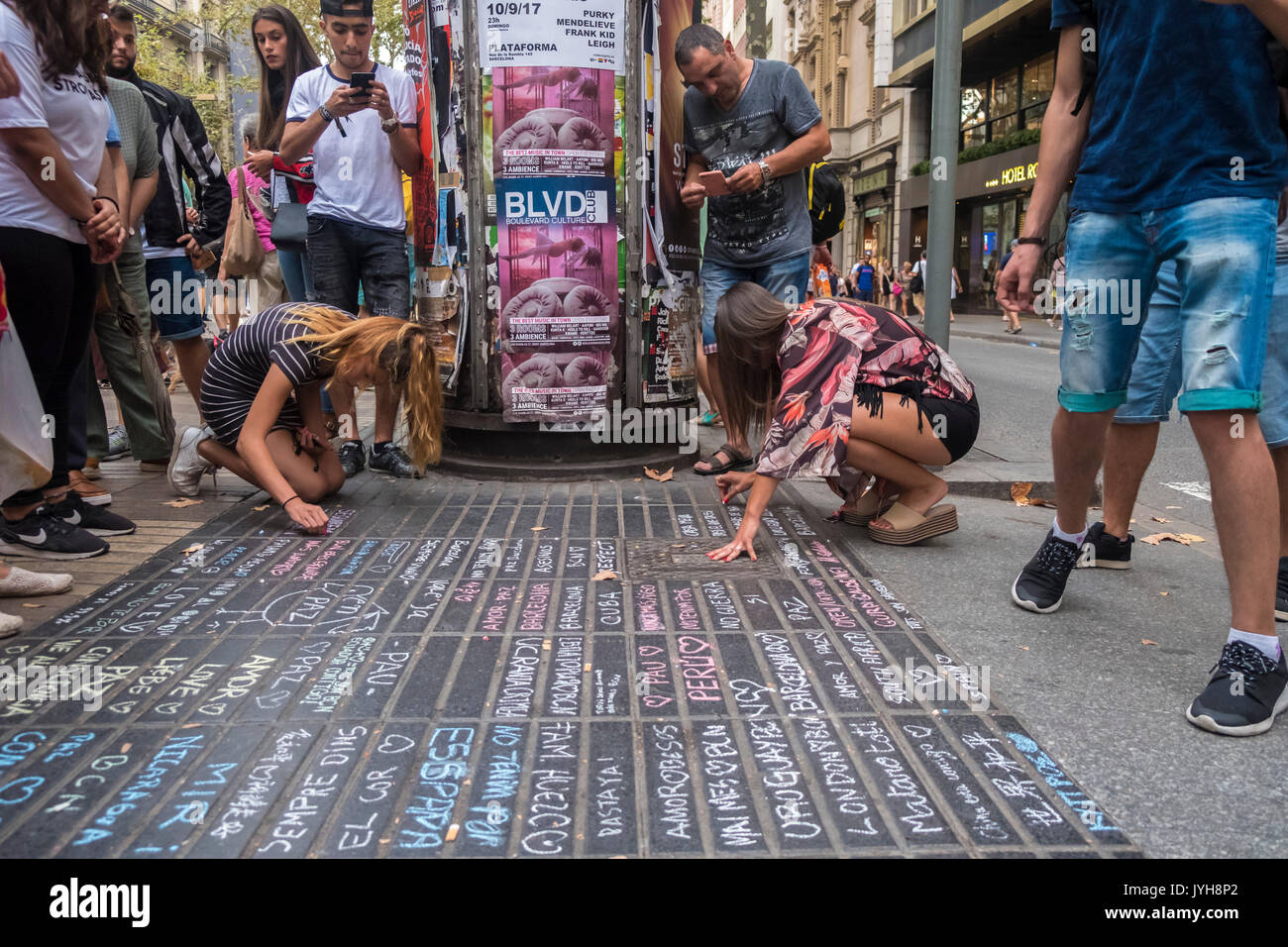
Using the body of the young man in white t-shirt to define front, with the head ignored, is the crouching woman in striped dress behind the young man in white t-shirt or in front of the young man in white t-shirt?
in front

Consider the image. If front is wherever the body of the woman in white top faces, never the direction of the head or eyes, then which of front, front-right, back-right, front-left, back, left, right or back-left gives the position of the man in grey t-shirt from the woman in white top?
front-left

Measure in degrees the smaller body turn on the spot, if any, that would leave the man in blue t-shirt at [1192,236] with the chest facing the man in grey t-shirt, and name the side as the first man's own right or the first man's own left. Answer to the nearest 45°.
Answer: approximately 90° to the first man's own right

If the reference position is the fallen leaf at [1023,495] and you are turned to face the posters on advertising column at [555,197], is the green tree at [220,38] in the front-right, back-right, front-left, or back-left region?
front-right

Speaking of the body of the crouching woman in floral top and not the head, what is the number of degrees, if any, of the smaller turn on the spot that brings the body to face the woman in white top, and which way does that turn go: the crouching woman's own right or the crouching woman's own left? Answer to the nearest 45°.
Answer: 0° — they already face them

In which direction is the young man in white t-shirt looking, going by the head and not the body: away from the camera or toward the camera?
toward the camera

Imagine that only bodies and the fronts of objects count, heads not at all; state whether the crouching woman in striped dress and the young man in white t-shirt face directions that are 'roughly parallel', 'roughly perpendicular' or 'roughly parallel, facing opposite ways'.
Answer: roughly perpendicular

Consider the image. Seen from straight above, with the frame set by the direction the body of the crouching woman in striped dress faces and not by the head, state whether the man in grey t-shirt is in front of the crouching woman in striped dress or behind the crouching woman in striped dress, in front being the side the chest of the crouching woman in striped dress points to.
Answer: in front

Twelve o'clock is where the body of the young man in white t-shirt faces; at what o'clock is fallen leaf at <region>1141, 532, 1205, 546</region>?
The fallen leaf is roughly at 10 o'clock from the young man in white t-shirt.

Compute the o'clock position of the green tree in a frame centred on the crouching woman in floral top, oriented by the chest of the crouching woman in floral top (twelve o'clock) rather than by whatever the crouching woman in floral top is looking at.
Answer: The green tree is roughly at 2 o'clock from the crouching woman in floral top.

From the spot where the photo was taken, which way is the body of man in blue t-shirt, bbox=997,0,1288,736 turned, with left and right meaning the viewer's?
facing the viewer and to the left of the viewer

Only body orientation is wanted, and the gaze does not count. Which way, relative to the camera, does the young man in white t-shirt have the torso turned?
toward the camera

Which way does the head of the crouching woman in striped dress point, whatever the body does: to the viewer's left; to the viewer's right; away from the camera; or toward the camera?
to the viewer's right

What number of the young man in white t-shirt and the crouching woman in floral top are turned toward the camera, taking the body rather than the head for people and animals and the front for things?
1
